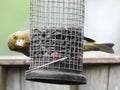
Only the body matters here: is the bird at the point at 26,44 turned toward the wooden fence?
no

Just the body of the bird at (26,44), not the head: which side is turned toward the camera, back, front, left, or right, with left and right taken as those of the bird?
left
